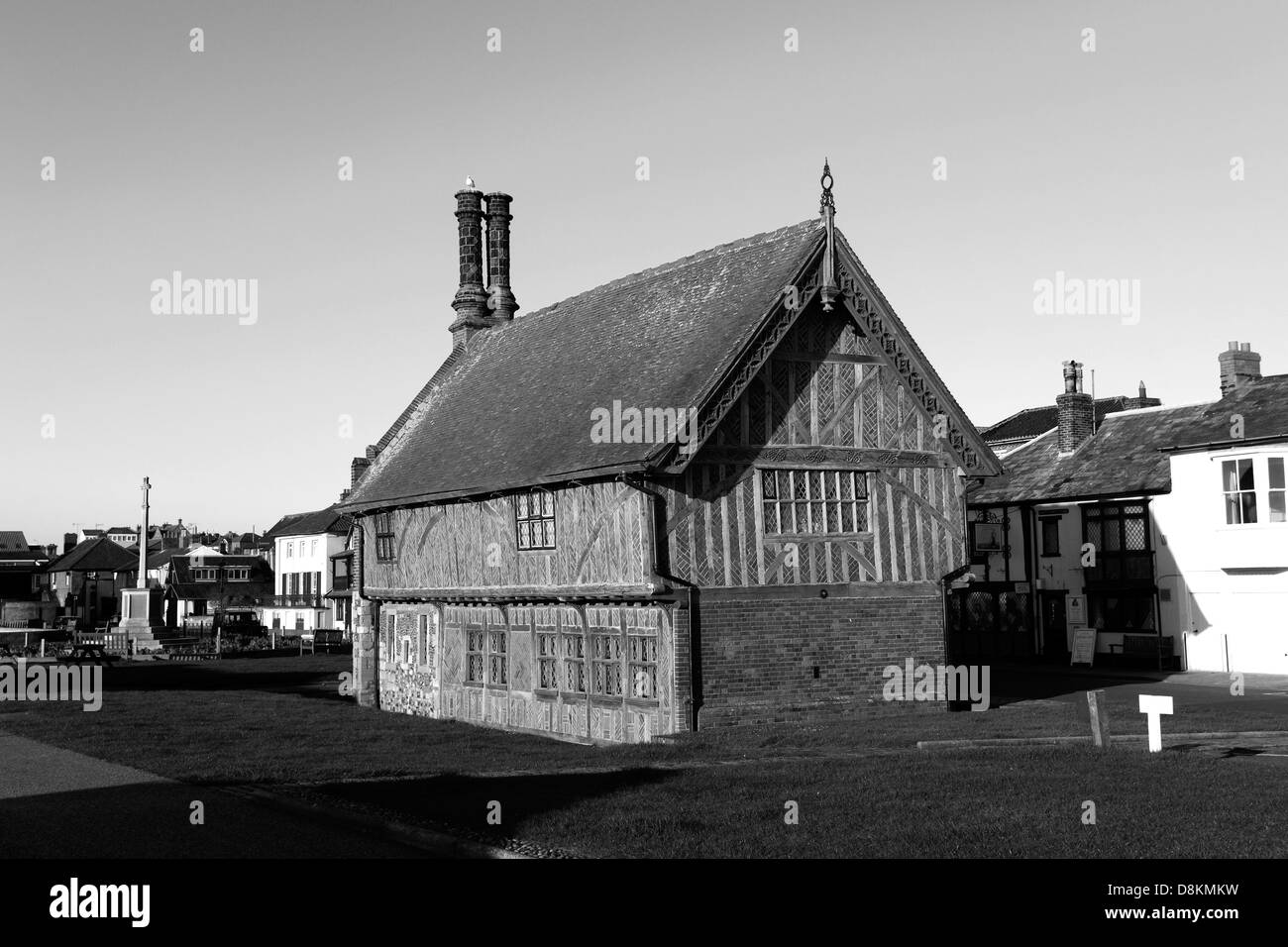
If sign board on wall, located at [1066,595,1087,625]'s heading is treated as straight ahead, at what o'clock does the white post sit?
The white post is roughly at 12 o'clock from the sign board on wall.

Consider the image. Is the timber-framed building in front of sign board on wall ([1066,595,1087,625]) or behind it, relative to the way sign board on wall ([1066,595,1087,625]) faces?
in front
